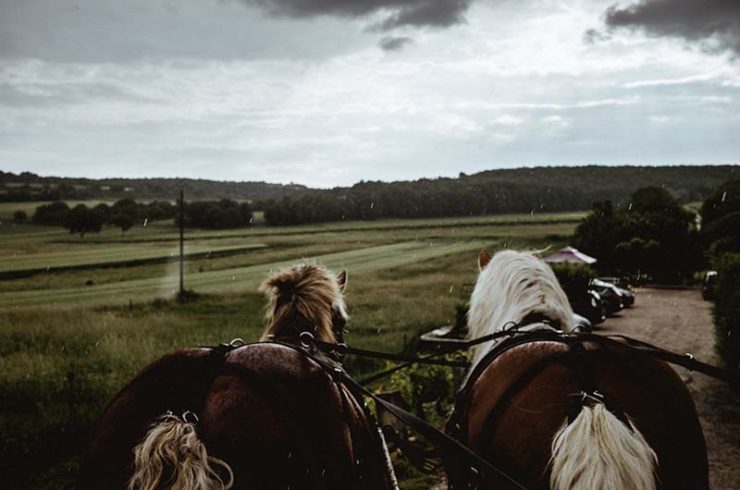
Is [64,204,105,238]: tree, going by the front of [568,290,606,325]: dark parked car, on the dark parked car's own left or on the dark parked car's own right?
on the dark parked car's own right

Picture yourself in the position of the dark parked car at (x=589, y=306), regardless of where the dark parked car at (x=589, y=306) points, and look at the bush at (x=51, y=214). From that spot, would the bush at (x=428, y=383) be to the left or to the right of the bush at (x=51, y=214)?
left

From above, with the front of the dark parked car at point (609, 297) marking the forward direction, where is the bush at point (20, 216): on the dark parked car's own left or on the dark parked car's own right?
on the dark parked car's own right

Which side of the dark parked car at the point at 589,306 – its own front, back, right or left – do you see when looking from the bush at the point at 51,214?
right

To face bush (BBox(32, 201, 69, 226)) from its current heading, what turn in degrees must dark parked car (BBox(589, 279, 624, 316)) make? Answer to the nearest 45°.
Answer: approximately 90° to its right
